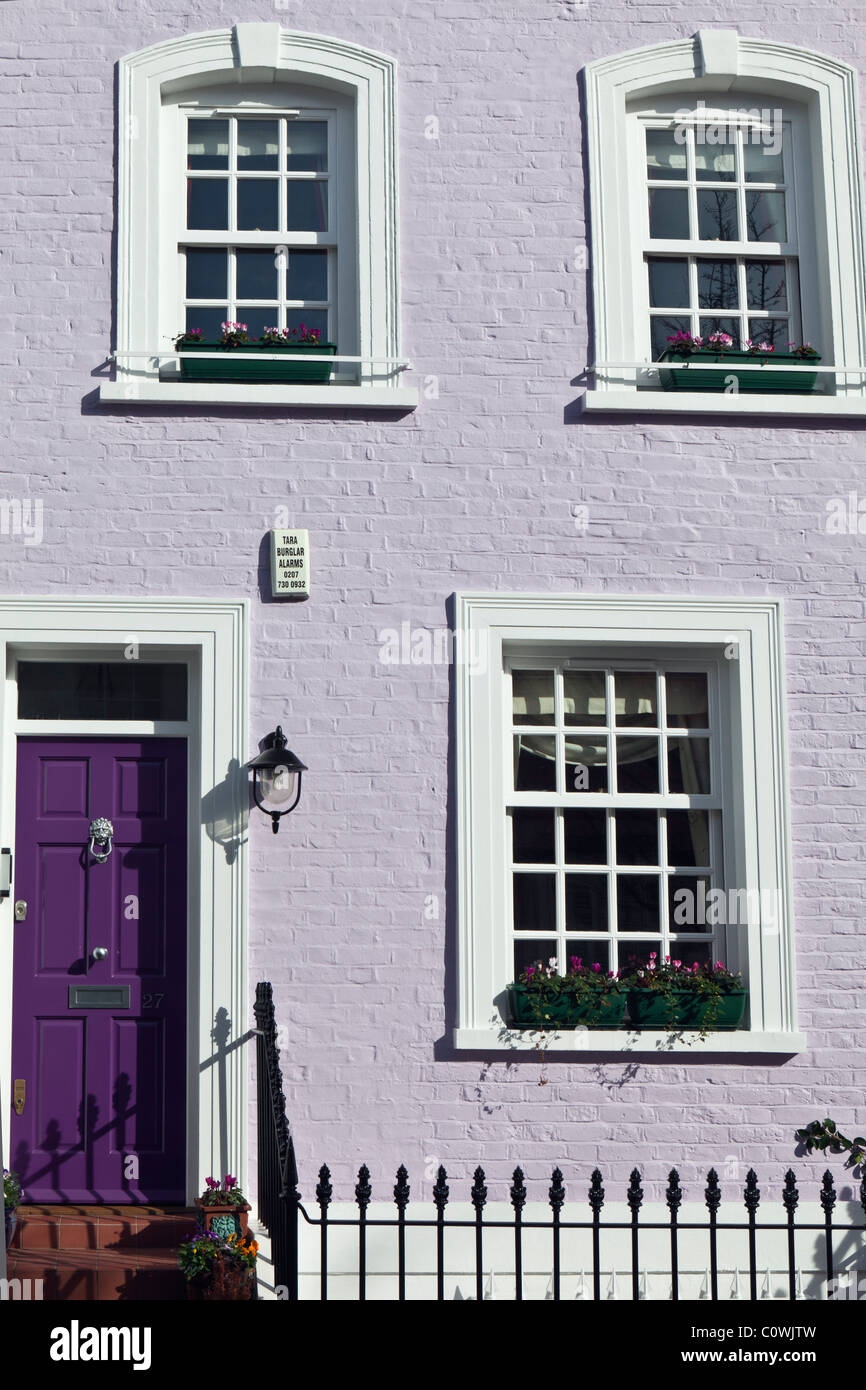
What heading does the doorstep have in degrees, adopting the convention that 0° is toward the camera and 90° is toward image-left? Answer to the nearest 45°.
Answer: approximately 0°

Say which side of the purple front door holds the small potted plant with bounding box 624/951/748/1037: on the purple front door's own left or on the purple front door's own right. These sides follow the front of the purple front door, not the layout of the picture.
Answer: on the purple front door's own left

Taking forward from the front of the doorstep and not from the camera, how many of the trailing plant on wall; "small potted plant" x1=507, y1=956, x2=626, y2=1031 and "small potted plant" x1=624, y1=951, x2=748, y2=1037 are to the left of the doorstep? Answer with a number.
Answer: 3

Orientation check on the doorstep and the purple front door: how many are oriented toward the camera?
2

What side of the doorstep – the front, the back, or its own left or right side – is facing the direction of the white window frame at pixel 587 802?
left

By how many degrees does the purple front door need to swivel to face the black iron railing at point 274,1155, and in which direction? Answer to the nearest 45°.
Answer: approximately 45° to its left
